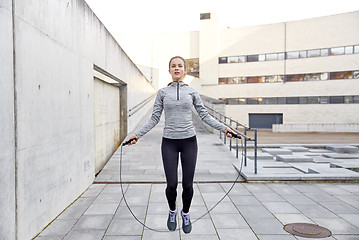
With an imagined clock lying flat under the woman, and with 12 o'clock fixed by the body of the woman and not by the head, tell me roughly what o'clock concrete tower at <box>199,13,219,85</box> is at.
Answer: The concrete tower is roughly at 6 o'clock from the woman.

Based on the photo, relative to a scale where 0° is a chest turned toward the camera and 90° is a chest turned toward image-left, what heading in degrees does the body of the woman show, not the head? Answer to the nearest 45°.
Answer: approximately 0°

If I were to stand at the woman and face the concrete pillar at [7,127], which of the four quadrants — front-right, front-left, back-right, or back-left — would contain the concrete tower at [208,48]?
back-right

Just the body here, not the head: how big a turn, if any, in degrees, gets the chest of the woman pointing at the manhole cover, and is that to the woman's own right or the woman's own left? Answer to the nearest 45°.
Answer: approximately 90° to the woman's own left

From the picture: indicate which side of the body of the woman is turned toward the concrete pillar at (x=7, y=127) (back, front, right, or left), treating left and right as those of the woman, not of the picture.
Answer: right
